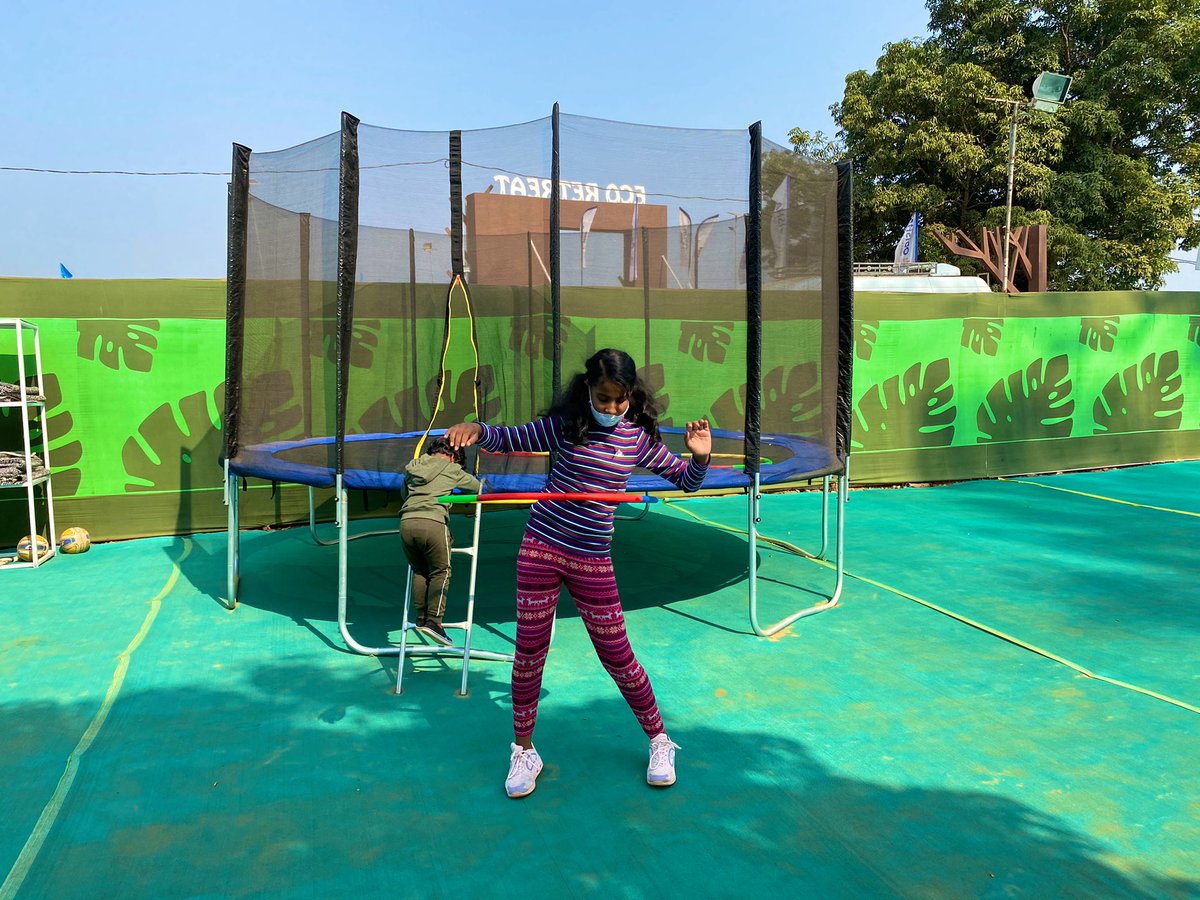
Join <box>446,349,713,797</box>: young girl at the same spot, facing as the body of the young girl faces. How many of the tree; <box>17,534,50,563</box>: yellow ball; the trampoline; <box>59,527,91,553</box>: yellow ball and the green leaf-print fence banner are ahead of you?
0

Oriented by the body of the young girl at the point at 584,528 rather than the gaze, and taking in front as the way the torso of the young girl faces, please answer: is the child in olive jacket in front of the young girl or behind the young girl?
behind

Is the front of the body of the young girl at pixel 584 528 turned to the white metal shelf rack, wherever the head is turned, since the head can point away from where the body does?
no

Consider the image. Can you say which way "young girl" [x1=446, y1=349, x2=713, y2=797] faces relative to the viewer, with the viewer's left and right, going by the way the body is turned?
facing the viewer

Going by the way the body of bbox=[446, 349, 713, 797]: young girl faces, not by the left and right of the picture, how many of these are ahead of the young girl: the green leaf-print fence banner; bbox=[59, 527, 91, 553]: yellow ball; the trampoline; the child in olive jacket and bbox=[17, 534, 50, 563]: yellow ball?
0

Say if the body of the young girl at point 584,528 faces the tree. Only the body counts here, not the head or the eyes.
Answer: no

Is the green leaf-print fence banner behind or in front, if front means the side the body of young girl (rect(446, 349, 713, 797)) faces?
behind

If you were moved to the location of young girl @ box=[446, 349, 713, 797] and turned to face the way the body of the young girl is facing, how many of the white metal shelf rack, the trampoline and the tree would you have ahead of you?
0

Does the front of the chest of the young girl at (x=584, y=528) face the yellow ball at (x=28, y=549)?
no

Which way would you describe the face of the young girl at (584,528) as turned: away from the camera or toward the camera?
toward the camera
